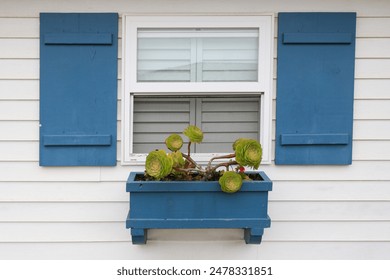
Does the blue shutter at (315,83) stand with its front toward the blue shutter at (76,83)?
no

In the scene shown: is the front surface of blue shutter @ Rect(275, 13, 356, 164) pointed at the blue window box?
no

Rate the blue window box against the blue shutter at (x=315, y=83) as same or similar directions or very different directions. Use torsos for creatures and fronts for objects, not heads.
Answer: same or similar directions

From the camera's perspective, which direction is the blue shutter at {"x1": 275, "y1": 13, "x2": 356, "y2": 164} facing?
toward the camera

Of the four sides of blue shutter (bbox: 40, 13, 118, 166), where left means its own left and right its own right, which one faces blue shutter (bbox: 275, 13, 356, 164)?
left

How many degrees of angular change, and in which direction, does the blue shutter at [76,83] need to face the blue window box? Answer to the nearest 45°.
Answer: approximately 45° to its left

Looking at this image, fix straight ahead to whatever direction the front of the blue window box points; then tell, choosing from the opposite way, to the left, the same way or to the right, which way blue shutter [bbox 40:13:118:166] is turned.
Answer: the same way

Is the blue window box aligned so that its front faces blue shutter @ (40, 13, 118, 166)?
no

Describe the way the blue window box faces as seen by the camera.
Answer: facing the viewer

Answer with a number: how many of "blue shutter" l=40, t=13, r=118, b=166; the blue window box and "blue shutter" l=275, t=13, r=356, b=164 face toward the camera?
3

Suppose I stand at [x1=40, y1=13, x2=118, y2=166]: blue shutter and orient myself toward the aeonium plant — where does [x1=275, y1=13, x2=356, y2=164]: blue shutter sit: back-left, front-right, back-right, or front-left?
front-left

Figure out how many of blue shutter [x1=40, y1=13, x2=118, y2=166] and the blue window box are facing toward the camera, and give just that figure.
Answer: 2

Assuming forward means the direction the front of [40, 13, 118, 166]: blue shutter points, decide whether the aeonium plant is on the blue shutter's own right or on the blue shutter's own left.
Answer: on the blue shutter's own left
